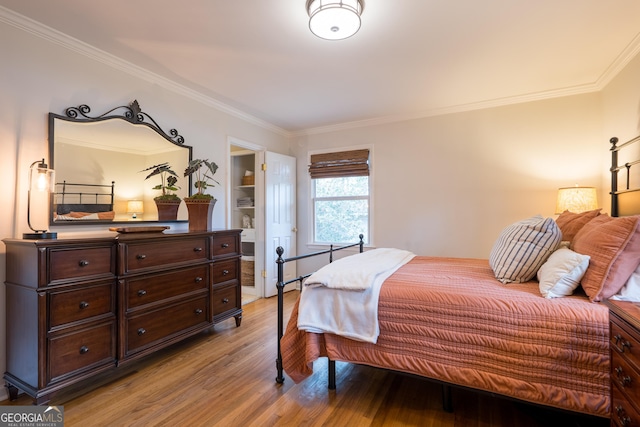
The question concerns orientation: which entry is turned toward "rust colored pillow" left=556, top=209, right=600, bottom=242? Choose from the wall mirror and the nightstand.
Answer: the wall mirror

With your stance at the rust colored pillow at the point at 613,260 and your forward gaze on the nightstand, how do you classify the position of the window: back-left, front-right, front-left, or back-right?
back-right

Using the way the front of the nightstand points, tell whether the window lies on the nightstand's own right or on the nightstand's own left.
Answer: on the nightstand's own right

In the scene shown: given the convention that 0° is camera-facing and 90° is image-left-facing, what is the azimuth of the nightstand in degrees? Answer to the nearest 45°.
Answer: approximately 45°

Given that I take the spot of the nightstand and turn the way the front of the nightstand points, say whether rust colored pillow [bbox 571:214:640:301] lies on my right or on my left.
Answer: on my right

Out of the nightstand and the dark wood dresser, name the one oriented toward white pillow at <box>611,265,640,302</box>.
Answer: the dark wood dresser

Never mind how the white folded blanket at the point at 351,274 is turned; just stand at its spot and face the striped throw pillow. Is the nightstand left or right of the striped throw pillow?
right

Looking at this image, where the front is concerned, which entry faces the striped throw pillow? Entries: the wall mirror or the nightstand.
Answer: the wall mirror
